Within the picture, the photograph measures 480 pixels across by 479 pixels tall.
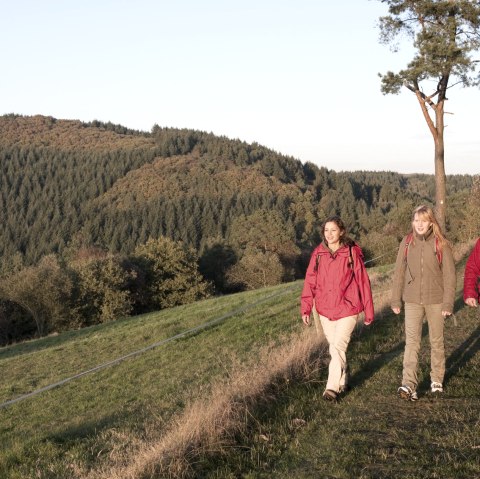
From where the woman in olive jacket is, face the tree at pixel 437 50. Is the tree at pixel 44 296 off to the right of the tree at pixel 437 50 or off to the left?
left

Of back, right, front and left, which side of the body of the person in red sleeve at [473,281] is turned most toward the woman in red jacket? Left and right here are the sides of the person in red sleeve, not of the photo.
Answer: right

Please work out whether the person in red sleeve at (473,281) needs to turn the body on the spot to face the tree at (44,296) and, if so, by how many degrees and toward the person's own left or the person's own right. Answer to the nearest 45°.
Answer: approximately 135° to the person's own right

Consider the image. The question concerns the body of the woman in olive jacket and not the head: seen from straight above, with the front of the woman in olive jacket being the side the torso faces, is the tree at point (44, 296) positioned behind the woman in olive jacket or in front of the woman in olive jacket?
behind

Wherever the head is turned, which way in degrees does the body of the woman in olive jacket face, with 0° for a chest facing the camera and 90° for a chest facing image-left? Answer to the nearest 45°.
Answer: approximately 0°

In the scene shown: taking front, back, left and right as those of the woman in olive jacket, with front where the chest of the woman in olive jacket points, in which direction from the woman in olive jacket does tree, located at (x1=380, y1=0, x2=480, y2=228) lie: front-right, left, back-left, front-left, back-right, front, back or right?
back

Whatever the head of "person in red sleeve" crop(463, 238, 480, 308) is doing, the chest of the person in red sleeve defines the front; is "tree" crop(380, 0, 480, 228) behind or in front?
behind

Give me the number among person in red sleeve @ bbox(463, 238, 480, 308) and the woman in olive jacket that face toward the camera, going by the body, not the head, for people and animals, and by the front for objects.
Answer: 2
